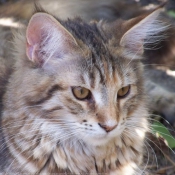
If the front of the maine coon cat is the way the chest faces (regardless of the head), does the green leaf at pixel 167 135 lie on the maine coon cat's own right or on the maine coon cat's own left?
on the maine coon cat's own left

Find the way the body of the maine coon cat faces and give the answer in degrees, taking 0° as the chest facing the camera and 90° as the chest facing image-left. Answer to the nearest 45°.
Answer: approximately 315°
